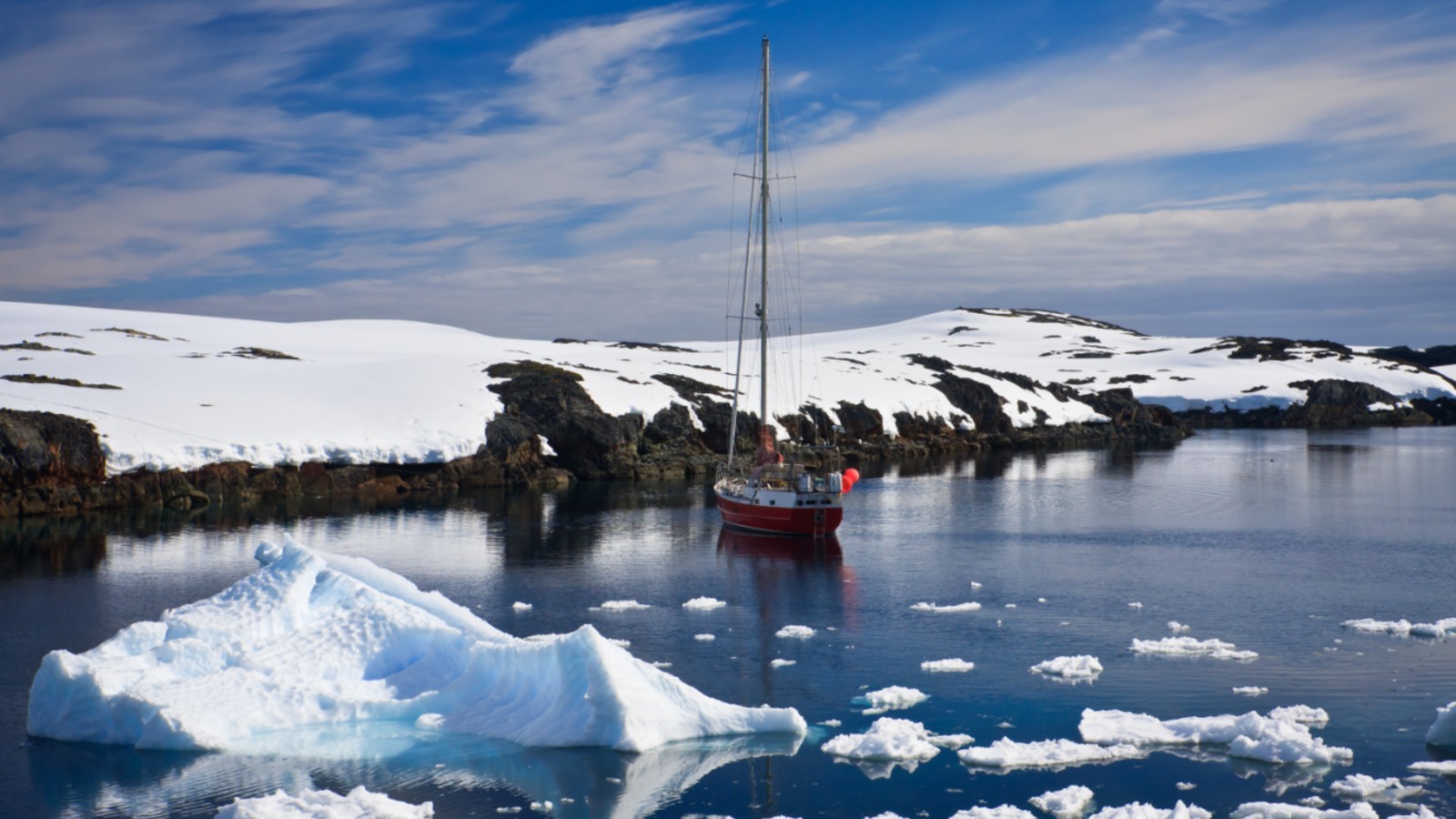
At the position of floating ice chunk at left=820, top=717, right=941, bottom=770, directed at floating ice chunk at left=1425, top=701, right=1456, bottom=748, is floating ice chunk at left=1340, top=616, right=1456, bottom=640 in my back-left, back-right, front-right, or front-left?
front-left

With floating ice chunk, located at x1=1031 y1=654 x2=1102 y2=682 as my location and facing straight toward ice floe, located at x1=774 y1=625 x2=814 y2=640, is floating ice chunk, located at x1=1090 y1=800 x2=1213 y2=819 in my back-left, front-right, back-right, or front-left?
back-left

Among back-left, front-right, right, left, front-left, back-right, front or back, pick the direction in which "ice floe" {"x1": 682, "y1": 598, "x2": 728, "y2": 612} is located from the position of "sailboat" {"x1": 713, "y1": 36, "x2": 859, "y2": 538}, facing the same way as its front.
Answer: back-left

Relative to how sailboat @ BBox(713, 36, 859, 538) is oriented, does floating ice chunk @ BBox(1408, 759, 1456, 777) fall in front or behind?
behind

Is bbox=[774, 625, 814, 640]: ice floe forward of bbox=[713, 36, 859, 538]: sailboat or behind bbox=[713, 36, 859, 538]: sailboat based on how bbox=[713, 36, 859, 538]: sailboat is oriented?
behind

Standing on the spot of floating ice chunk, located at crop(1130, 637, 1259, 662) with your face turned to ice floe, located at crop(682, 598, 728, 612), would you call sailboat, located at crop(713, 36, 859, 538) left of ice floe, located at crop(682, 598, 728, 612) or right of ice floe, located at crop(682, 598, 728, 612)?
right

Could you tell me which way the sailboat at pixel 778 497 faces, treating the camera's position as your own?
facing away from the viewer and to the left of the viewer

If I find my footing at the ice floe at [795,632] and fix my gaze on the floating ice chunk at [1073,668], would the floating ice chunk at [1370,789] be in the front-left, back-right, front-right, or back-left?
front-right

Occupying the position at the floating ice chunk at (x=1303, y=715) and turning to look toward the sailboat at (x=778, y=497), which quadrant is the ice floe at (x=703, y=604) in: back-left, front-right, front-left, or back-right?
front-left

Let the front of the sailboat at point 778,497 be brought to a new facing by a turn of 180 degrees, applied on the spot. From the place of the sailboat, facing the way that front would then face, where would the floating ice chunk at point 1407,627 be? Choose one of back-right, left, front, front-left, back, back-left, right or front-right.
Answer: front

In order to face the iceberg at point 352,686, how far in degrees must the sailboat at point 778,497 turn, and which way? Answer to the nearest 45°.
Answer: approximately 135° to its left

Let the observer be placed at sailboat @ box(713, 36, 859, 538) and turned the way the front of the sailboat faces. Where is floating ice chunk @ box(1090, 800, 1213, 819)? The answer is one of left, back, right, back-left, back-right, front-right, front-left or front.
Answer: back-left
